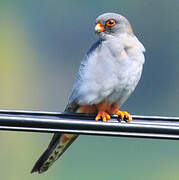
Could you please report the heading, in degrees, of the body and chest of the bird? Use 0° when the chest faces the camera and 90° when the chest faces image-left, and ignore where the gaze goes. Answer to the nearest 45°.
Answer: approximately 315°
